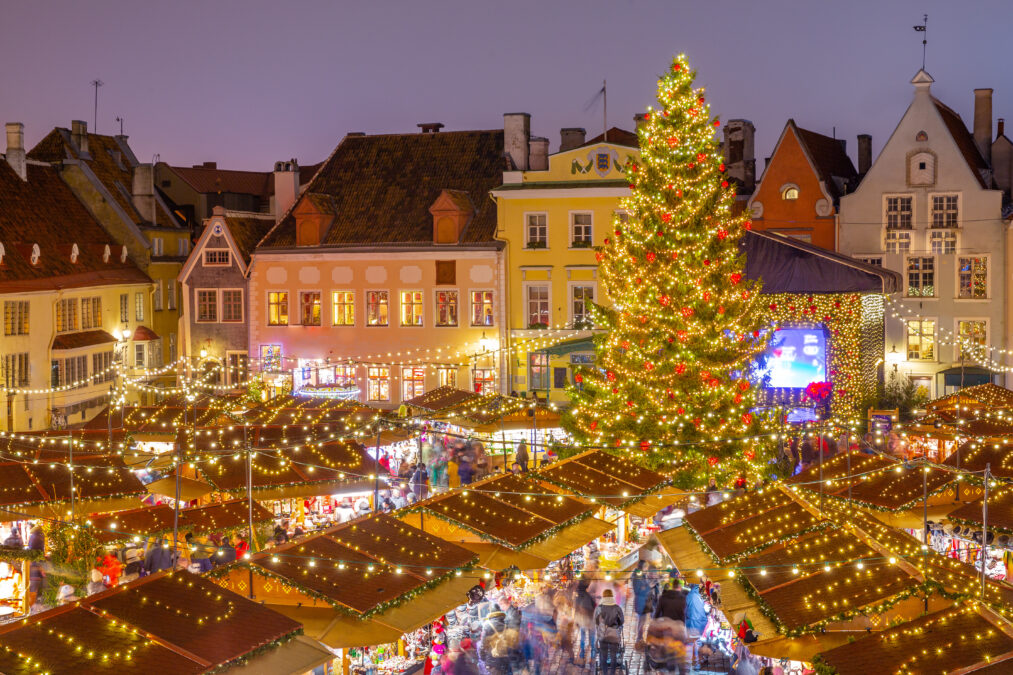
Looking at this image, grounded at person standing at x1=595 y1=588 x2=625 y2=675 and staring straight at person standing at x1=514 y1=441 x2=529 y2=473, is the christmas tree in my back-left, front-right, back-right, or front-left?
front-right

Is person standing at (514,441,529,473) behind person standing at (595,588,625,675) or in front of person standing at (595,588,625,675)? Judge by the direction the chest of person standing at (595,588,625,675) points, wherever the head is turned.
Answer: in front

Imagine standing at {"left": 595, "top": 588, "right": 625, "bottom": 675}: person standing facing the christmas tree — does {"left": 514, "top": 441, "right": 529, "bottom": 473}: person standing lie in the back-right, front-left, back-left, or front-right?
front-left

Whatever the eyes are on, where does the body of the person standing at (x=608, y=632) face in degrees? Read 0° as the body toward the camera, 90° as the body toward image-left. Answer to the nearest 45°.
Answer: approximately 180°

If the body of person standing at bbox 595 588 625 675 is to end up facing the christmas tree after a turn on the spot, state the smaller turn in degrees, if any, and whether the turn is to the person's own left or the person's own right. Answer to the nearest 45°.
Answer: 0° — they already face it
